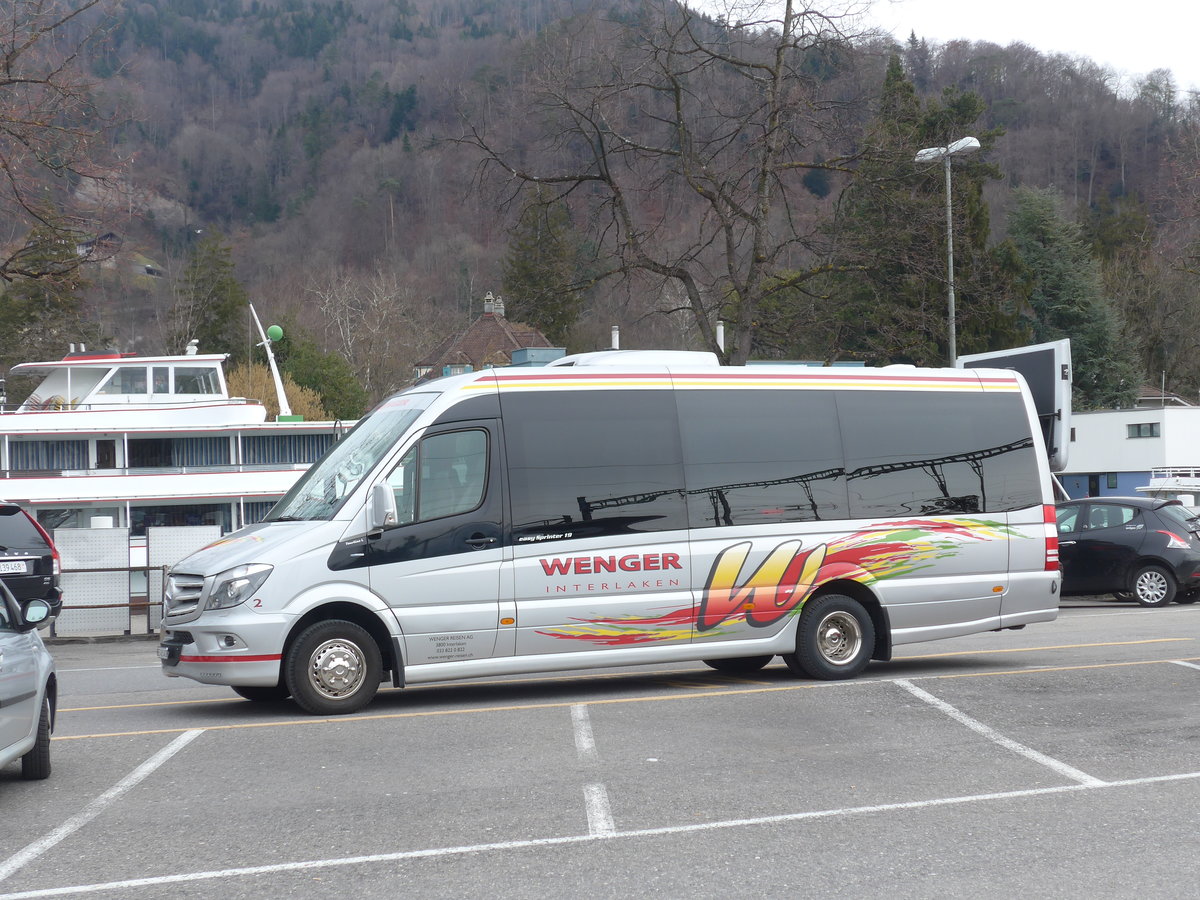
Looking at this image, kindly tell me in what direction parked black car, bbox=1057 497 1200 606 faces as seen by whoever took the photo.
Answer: facing away from the viewer and to the left of the viewer

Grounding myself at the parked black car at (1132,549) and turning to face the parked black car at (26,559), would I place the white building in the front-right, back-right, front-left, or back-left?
back-right

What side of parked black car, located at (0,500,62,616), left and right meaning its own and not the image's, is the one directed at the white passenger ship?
front

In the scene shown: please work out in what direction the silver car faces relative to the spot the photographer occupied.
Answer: facing away from the viewer and to the right of the viewer

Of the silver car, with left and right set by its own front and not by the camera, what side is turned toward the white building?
front

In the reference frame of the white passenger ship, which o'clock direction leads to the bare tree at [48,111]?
The bare tree is roughly at 3 o'clock from the white passenger ship.

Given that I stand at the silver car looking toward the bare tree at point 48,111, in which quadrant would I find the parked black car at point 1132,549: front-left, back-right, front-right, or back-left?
front-right

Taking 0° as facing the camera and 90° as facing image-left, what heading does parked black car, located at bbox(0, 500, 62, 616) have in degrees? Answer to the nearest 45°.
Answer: approximately 180°
